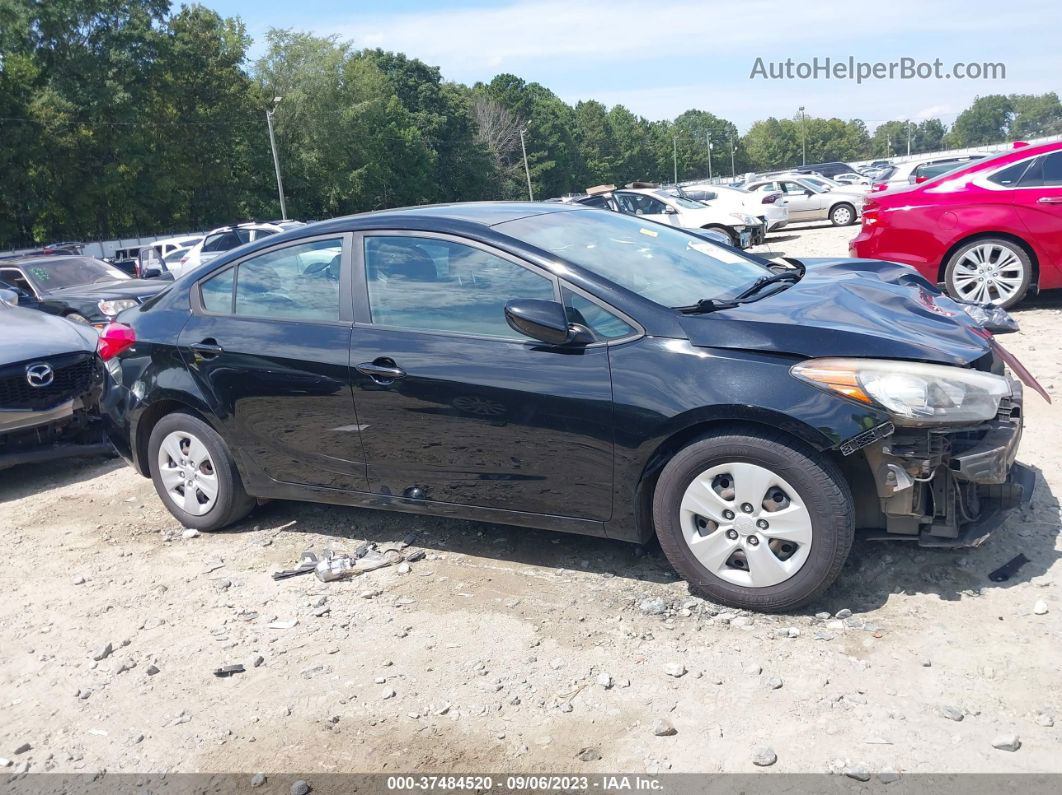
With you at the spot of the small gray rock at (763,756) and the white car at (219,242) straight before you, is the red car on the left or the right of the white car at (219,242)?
right

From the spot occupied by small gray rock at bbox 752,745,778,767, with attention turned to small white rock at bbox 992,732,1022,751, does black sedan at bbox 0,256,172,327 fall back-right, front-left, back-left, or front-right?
back-left

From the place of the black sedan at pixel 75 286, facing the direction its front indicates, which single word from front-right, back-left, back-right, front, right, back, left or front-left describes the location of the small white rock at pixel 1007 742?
front-right

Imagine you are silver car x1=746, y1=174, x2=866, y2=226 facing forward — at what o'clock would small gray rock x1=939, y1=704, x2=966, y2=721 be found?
The small gray rock is roughly at 3 o'clock from the silver car.

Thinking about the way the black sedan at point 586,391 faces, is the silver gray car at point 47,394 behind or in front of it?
behind

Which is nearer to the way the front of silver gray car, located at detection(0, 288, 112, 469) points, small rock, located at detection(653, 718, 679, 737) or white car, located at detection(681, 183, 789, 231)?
the small rock

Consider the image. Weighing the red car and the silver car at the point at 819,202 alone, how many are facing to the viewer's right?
2

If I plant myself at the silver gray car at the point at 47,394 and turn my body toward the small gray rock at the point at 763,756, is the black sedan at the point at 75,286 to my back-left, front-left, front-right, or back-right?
back-left

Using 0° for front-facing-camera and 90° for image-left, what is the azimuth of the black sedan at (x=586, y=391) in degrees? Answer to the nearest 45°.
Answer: approximately 315°

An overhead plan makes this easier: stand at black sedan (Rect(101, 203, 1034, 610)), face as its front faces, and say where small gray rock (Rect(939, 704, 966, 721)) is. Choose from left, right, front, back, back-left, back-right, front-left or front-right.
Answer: front

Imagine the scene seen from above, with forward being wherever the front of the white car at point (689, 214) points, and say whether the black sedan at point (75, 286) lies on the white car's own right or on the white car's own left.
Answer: on the white car's own right

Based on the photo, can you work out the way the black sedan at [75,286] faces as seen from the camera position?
facing the viewer and to the right of the viewer

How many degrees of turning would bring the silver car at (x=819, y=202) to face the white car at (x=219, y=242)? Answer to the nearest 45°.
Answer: approximately 180°

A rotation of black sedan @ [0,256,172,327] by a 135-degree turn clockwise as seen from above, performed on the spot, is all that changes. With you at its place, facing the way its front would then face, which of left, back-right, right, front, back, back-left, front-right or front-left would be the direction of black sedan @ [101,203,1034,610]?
left

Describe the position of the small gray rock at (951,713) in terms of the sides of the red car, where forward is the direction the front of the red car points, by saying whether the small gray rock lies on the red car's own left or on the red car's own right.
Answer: on the red car's own right
